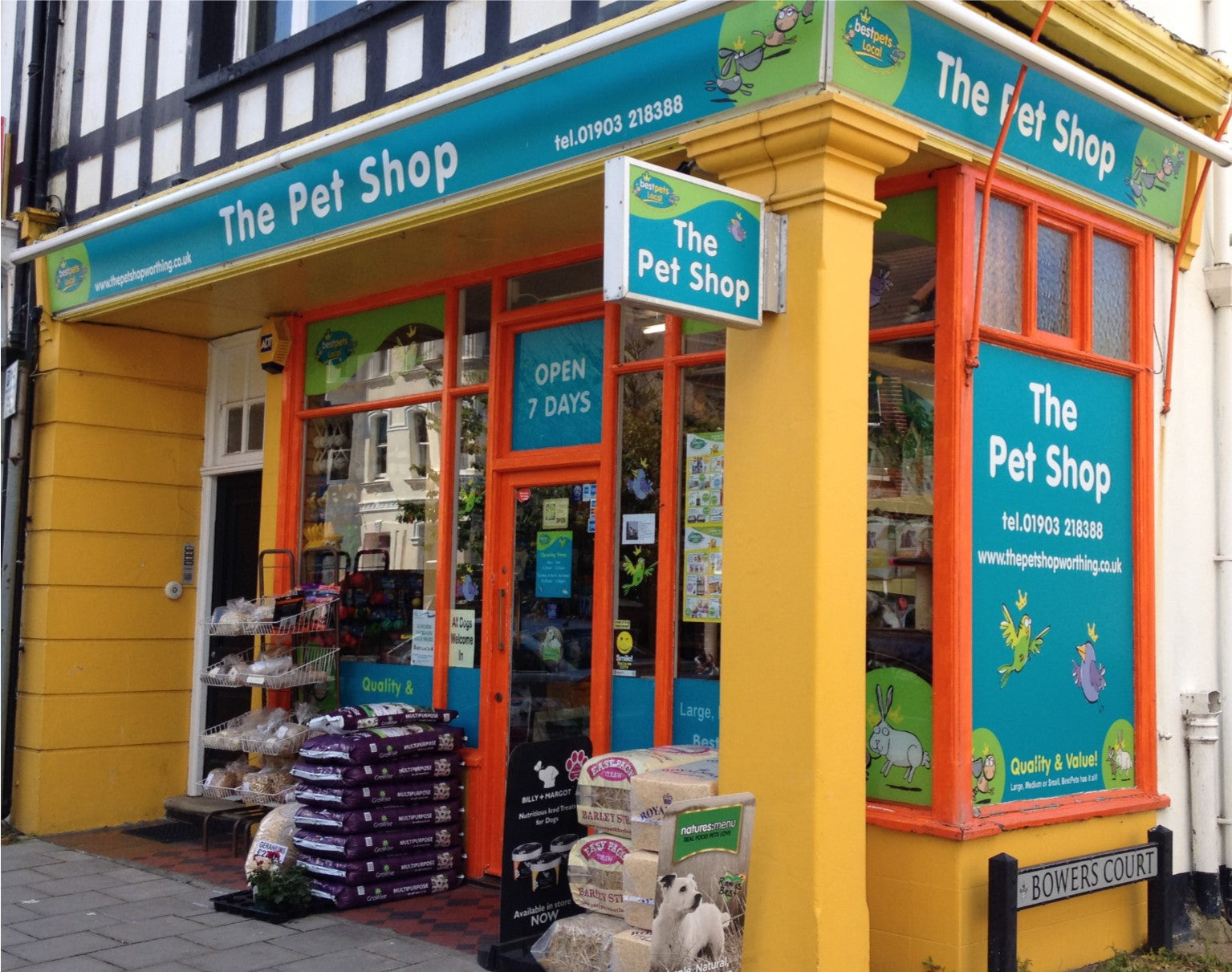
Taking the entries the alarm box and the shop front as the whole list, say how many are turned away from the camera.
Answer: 0

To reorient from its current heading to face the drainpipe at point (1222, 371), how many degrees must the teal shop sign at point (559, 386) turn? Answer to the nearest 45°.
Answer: approximately 135° to its left

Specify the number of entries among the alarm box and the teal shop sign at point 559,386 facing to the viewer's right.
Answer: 0

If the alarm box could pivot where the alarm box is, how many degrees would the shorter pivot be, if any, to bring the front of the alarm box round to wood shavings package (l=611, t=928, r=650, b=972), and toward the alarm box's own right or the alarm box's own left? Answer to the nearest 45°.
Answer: approximately 45° to the alarm box's own left

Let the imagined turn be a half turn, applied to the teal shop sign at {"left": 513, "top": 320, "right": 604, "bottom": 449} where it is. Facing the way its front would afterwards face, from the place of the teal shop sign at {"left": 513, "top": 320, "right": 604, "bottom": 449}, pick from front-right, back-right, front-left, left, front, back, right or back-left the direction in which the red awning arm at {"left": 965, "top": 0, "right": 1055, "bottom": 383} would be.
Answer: right

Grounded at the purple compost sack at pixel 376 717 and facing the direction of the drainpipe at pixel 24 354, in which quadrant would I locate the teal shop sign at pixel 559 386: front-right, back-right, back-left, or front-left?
back-right

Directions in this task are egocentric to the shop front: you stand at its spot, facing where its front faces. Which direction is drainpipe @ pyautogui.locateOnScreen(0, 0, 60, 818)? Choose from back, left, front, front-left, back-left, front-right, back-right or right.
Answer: right

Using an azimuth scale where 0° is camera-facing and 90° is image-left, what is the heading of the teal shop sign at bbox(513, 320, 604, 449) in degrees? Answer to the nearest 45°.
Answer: approximately 45°

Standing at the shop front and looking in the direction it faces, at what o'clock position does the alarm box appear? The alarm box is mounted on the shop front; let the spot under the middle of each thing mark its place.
The alarm box is roughly at 3 o'clock from the shop front.

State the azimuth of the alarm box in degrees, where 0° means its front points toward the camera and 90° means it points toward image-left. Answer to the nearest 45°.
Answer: approximately 45°

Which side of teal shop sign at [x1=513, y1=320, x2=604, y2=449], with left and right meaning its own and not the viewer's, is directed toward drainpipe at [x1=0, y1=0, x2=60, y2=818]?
right

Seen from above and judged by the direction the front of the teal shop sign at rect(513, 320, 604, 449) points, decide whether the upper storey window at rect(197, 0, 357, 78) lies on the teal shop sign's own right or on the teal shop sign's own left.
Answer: on the teal shop sign's own right

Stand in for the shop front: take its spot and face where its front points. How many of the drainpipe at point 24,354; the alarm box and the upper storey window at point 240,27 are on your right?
3

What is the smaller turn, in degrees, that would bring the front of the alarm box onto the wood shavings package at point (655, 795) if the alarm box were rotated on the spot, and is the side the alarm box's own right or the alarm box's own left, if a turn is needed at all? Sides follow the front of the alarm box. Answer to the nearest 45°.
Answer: approximately 45° to the alarm box's own left
